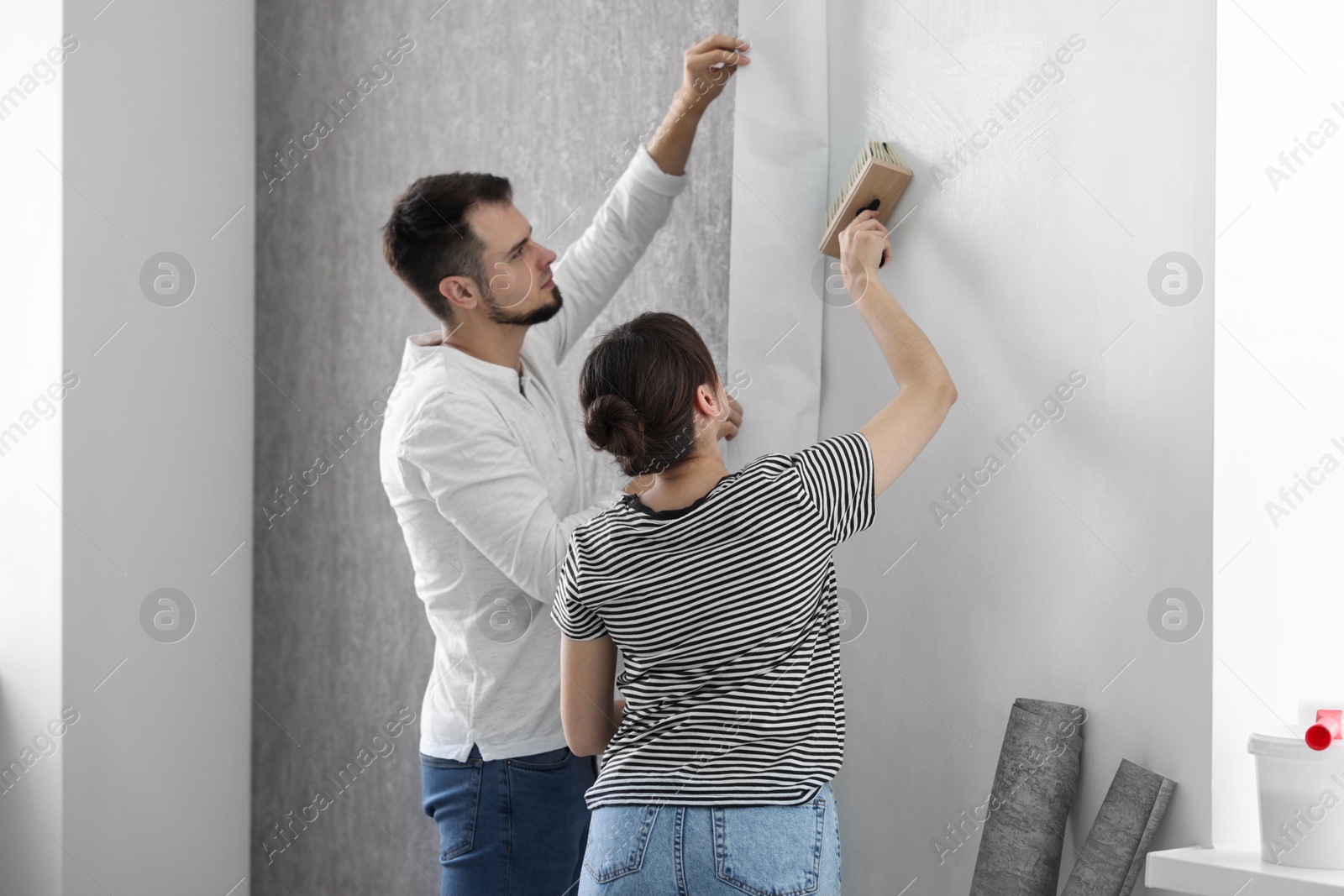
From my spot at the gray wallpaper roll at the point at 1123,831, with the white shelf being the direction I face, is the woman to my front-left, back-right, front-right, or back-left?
back-right

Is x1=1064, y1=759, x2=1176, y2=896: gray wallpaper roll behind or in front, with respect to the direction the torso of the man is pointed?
in front

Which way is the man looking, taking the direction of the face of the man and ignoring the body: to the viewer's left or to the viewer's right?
to the viewer's right

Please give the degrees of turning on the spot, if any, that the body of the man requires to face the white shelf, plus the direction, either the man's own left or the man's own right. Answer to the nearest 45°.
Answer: approximately 45° to the man's own right

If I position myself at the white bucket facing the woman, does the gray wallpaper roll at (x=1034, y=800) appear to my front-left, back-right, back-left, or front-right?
front-right

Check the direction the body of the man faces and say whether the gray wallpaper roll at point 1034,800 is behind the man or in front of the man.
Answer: in front

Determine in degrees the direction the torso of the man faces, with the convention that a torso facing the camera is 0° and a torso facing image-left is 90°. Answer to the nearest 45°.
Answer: approximately 270°

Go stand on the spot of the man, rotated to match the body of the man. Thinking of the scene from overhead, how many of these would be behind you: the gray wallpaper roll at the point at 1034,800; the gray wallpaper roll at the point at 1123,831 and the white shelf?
0

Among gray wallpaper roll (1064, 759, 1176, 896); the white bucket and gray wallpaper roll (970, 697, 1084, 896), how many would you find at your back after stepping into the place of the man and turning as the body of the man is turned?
0

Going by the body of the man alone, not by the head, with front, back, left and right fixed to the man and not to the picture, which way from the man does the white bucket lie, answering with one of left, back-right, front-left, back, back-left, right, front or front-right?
front-right

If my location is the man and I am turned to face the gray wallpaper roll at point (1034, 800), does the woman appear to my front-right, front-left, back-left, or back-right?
front-right
